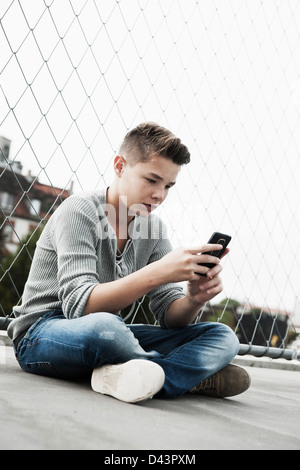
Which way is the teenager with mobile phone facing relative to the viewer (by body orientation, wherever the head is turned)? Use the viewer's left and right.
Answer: facing the viewer and to the right of the viewer

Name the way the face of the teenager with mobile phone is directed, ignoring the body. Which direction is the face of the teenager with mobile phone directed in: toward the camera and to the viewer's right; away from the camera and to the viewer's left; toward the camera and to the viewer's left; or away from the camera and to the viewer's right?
toward the camera and to the viewer's right
